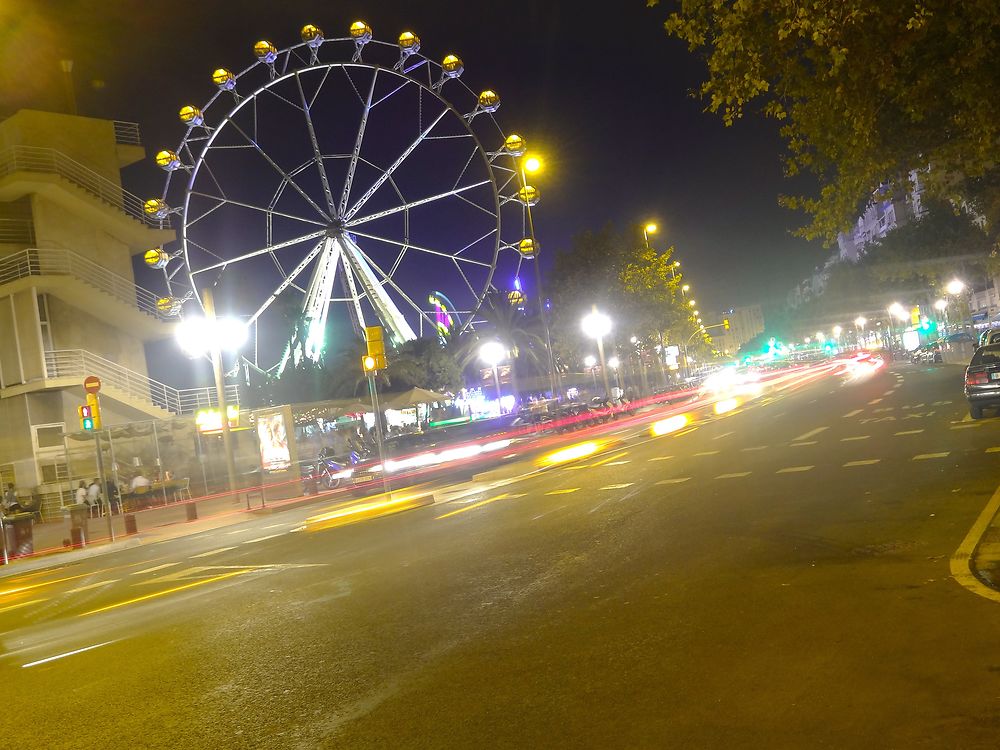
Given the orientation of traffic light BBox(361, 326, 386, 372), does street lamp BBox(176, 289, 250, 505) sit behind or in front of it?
in front
